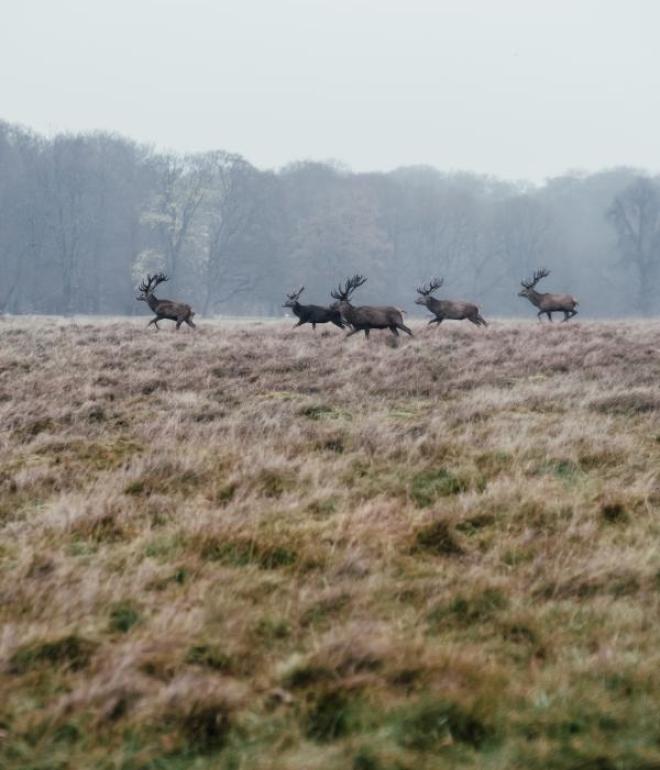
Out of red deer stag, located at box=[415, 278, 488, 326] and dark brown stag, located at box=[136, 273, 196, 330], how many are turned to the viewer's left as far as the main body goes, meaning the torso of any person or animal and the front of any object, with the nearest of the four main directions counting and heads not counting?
2

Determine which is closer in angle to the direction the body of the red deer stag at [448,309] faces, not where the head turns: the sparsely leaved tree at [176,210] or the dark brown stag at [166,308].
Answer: the dark brown stag

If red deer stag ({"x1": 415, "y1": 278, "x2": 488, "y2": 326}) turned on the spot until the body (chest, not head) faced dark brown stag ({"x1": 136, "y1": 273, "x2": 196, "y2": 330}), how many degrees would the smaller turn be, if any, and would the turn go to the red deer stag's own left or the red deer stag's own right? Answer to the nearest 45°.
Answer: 0° — it already faces it

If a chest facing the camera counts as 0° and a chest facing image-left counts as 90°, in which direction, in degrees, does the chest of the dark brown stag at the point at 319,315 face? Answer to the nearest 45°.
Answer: approximately 90°

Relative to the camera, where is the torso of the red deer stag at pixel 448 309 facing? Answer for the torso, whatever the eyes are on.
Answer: to the viewer's left

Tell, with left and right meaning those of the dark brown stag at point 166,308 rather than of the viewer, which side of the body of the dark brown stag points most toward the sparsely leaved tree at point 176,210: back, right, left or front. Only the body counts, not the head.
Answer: right

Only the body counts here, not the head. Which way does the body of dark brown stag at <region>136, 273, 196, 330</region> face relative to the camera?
to the viewer's left

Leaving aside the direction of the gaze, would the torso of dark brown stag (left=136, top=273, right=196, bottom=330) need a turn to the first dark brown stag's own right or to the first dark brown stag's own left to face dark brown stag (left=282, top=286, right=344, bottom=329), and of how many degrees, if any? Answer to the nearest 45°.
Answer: approximately 135° to the first dark brown stag's own left

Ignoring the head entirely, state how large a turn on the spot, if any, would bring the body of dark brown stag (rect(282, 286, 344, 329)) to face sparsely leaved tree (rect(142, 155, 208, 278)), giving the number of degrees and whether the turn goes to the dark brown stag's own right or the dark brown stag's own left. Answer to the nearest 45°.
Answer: approximately 90° to the dark brown stag's own right
